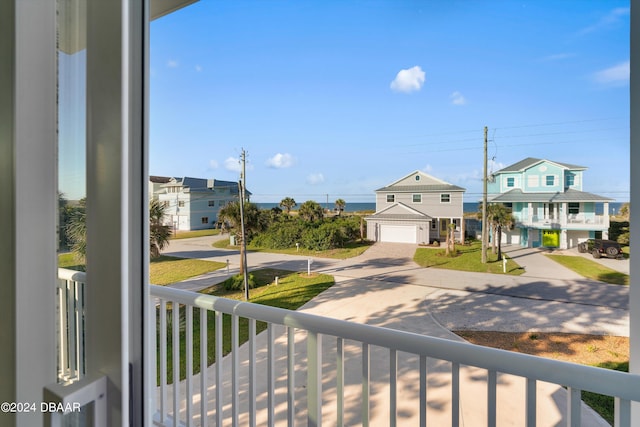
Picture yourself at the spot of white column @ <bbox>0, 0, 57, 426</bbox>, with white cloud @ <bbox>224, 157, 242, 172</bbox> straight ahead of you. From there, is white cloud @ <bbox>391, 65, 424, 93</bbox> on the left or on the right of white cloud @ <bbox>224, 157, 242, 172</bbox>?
right

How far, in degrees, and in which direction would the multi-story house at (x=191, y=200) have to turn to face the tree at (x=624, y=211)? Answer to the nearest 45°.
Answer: approximately 90° to its left

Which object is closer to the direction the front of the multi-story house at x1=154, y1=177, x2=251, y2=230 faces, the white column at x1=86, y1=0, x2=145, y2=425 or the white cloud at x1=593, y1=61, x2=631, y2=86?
the white column

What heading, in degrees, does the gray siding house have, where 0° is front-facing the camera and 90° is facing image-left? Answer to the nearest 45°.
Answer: approximately 0°

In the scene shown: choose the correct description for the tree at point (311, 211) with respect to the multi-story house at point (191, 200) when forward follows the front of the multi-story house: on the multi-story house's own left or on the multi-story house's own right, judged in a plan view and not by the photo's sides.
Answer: on the multi-story house's own left

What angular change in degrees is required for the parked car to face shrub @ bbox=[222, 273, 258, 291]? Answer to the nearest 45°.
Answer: approximately 45° to its left

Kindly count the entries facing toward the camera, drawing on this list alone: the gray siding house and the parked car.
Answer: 1
